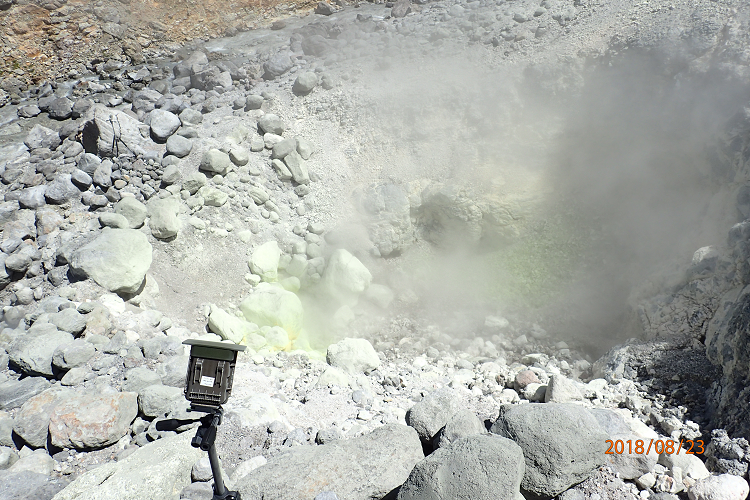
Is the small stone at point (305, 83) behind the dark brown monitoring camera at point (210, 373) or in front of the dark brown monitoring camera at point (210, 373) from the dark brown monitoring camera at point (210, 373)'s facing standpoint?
in front

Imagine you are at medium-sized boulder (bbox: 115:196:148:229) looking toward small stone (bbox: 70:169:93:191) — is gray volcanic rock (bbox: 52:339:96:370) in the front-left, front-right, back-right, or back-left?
back-left

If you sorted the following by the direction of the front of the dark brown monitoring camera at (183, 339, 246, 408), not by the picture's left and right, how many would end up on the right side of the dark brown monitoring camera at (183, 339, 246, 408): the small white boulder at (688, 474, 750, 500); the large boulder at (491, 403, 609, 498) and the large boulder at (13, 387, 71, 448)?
2

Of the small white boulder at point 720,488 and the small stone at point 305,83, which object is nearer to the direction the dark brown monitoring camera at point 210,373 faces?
the small stone

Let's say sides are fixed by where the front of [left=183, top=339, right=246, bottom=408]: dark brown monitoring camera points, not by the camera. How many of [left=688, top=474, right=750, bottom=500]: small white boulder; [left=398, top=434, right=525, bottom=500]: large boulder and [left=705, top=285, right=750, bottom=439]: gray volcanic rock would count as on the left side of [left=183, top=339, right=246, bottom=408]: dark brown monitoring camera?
0

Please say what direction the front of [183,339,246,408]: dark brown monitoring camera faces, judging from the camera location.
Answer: facing away from the viewer

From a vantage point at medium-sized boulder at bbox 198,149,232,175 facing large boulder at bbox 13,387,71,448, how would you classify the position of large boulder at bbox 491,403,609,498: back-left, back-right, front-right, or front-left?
front-left

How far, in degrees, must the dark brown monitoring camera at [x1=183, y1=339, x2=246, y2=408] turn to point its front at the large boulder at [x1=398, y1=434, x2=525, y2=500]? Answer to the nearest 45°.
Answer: approximately 90° to its right

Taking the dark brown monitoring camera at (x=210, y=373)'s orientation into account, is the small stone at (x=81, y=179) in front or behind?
in front

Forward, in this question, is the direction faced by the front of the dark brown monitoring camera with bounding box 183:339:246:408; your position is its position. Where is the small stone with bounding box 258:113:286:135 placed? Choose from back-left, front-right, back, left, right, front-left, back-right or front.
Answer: front

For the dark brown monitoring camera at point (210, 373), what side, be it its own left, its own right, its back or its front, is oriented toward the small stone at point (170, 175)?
front

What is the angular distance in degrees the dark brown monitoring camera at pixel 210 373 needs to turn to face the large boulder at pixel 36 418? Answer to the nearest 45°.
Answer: approximately 45° to its left

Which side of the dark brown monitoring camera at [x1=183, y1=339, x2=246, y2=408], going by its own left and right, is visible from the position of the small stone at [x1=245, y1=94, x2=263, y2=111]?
front

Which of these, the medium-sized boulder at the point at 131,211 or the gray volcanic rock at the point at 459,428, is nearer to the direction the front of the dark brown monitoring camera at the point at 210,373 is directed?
the medium-sized boulder

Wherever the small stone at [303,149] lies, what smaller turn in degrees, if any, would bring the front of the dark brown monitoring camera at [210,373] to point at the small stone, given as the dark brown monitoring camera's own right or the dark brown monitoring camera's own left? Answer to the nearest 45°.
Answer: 0° — it already faces it
